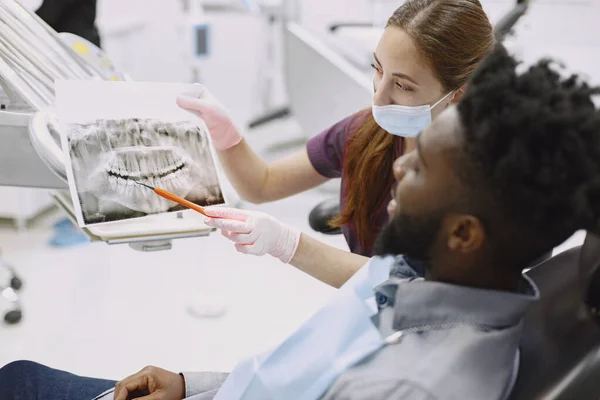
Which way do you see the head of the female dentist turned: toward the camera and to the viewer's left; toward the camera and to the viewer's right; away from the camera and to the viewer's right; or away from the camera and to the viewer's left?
toward the camera and to the viewer's left

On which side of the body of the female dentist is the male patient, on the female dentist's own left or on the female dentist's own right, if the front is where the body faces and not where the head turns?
on the female dentist's own left

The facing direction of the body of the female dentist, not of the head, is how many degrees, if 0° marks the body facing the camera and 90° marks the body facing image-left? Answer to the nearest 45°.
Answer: approximately 45°

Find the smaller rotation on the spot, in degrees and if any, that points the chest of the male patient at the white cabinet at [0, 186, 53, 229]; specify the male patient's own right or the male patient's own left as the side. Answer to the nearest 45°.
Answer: approximately 45° to the male patient's own right

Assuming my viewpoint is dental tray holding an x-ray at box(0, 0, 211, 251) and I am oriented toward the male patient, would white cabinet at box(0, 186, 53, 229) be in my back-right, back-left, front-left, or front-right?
back-left

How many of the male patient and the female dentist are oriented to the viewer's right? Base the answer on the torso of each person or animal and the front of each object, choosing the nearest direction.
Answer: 0

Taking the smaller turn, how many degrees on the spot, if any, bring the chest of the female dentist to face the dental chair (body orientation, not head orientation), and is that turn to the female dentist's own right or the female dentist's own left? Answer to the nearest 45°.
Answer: approximately 45° to the female dentist's own left

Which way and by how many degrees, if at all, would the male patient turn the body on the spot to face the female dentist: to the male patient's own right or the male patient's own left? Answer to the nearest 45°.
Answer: approximately 90° to the male patient's own right

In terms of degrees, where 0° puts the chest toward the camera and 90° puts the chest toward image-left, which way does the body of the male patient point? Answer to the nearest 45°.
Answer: approximately 90°
